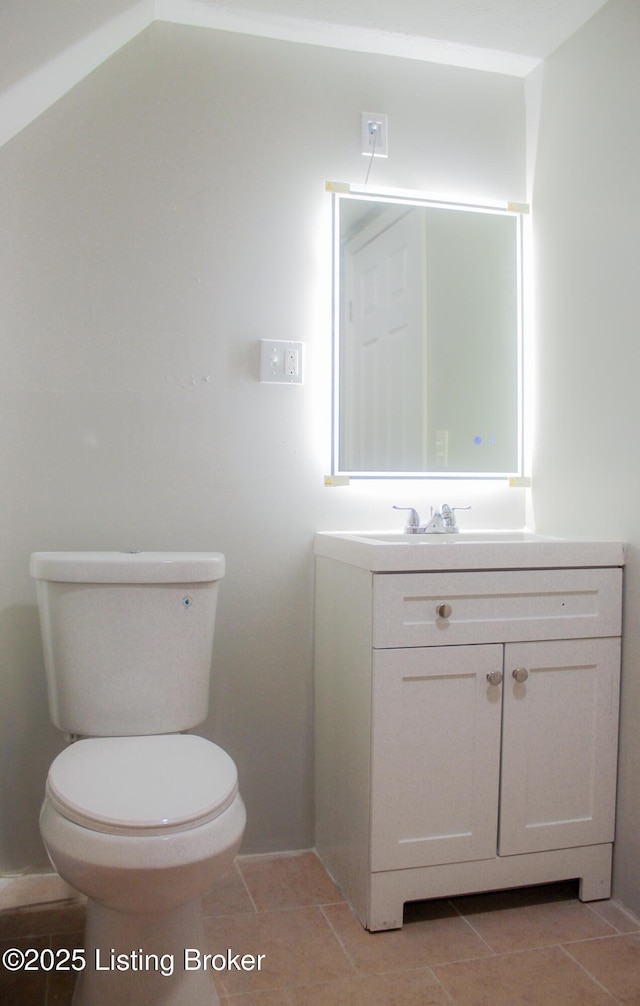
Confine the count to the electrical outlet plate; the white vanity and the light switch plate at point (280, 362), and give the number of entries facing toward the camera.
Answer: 3

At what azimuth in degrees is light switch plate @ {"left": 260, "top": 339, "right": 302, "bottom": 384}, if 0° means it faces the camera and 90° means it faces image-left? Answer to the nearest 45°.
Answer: approximately 0°

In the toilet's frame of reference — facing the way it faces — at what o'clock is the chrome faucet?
The chrome faucet is roughly at 8 o'clock from the toilet.

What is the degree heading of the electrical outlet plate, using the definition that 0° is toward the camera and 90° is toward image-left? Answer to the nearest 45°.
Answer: approximately 0°

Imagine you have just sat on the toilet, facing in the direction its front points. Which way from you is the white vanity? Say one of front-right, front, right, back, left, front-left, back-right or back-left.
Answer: left

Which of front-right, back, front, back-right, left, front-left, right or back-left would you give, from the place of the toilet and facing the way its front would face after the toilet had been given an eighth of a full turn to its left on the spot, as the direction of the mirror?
left

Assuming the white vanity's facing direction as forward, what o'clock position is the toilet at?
The toilet is roughly at 2 o'clock from the white vanity.
